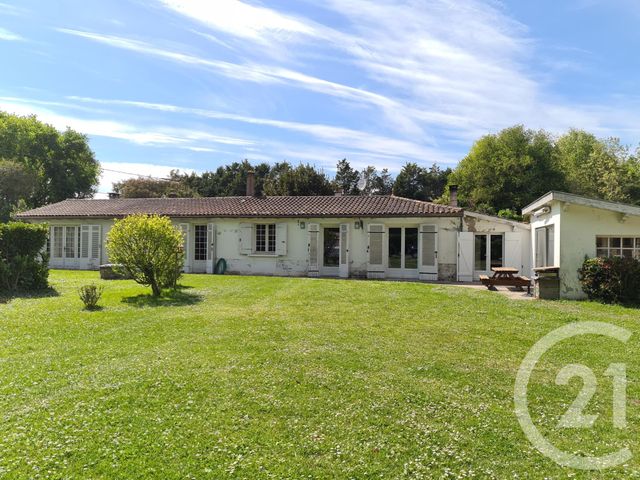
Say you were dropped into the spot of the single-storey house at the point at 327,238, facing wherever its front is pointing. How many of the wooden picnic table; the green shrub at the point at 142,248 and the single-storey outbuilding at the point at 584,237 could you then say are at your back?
0

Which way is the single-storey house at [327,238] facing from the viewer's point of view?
toward the camera

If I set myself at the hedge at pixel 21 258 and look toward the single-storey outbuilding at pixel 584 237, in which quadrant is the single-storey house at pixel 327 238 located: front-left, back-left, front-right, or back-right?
front-left

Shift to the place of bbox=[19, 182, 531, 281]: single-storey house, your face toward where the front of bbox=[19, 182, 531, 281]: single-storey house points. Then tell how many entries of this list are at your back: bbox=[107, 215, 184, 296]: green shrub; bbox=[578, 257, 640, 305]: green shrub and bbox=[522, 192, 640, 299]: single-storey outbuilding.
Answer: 0

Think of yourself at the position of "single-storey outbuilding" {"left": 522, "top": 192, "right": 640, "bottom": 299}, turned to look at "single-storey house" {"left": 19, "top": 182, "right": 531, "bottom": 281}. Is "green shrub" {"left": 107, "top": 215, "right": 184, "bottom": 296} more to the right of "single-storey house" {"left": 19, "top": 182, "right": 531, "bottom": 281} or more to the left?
left

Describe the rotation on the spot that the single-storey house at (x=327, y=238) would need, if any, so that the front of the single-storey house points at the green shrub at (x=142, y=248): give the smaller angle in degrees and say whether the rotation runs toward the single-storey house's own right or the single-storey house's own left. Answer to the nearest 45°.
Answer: approximately 45° to the single-storey house's own right

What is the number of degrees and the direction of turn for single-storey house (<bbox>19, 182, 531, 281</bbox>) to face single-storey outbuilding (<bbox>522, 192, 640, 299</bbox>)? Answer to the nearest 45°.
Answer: approximately 45° to its left
